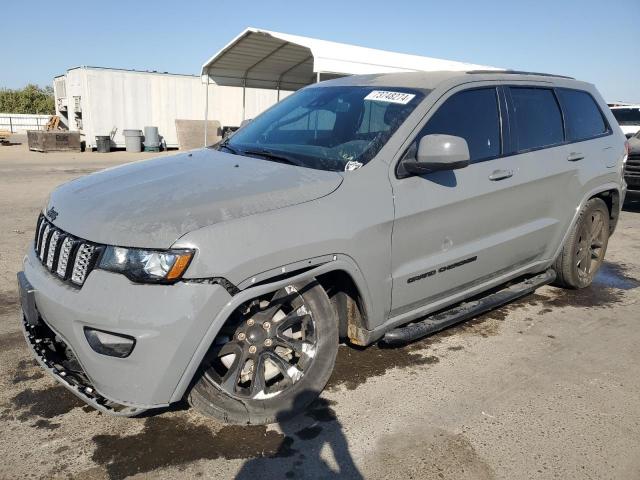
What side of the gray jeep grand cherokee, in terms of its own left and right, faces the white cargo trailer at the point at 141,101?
right

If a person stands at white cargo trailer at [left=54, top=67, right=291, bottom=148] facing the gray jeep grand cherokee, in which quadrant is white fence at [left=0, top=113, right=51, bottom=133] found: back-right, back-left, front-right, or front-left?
back-right

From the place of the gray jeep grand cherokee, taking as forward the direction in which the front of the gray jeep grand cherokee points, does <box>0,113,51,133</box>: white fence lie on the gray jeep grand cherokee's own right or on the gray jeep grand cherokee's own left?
on the gray jeep grand cherokee's own right

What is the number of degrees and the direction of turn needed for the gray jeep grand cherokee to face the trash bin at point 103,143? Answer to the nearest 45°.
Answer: approximately 90° to its right

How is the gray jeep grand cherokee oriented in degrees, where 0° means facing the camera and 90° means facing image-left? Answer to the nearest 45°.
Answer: approximately 45°

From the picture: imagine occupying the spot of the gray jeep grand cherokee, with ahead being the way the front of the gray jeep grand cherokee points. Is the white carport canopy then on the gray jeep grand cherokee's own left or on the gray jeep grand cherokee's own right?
on the gray jeep grand cherokee's own right

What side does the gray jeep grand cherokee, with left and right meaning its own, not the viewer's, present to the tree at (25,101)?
right

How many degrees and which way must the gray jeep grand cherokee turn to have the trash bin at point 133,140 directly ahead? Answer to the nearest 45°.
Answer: approximately 90° to its right
